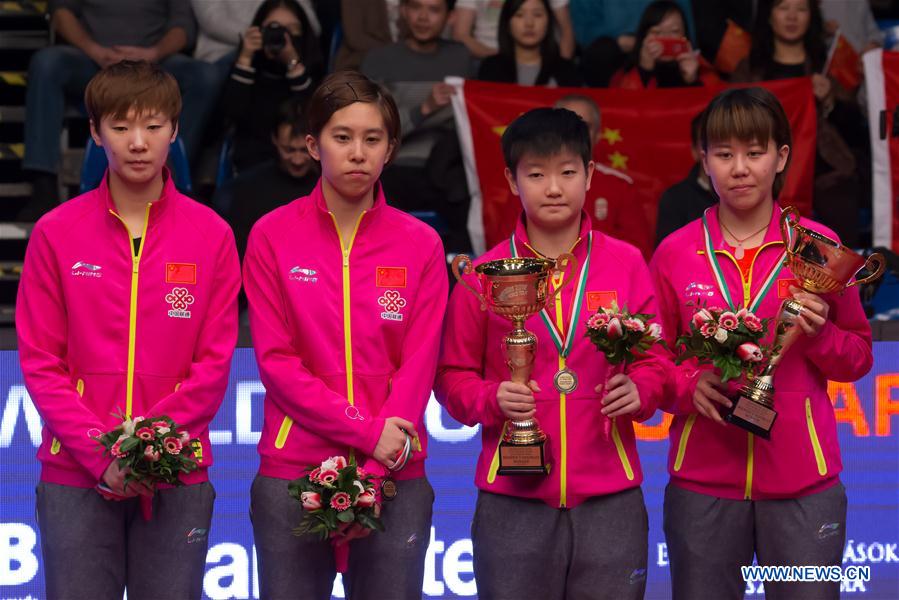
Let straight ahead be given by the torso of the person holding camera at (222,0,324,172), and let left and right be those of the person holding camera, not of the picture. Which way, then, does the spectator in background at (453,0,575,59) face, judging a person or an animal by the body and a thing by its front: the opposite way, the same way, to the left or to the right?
the same way

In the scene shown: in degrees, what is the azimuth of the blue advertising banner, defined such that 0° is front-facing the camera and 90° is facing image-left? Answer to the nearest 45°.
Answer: approximately 0°

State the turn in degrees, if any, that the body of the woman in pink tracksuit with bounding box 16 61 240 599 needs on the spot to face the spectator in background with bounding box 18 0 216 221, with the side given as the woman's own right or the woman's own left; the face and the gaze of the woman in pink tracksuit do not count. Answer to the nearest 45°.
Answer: approximately 180°

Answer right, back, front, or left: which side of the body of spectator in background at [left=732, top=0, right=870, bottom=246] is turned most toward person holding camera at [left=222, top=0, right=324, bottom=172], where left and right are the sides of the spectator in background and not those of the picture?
right

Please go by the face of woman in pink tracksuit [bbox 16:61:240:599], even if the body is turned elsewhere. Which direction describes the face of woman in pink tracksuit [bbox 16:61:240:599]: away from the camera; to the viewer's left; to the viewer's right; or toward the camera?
toward the camera

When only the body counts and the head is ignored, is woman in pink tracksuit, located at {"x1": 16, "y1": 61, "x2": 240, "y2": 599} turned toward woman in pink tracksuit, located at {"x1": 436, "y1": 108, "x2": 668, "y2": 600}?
no

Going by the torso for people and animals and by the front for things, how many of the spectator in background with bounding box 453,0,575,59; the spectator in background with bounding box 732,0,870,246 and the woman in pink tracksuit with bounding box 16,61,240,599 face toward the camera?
3

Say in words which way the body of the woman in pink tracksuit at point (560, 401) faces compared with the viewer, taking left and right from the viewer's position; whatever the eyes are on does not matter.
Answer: facing the viewer

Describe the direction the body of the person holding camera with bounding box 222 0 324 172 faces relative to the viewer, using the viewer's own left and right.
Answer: facing the viewer

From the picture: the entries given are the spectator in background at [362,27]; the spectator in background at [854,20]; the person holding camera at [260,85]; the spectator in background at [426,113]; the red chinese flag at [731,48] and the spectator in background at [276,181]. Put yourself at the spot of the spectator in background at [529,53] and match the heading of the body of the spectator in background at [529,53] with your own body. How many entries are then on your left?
2

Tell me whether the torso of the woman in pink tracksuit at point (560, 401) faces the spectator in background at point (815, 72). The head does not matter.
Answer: no

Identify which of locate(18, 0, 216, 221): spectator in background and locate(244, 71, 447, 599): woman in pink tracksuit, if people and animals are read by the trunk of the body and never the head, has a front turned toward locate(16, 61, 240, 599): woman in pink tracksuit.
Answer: the spectator in background

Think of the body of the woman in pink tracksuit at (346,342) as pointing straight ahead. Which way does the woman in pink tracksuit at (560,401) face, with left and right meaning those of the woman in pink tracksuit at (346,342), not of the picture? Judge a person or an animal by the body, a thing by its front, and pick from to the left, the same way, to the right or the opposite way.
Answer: the same way

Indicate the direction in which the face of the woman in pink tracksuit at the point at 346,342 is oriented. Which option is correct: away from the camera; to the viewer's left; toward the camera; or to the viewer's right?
toward the camera

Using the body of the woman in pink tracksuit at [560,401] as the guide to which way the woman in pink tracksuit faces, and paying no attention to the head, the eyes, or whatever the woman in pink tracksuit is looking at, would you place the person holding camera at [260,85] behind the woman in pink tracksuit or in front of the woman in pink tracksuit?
behind

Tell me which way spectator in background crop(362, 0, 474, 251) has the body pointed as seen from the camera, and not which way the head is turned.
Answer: toward the camera
